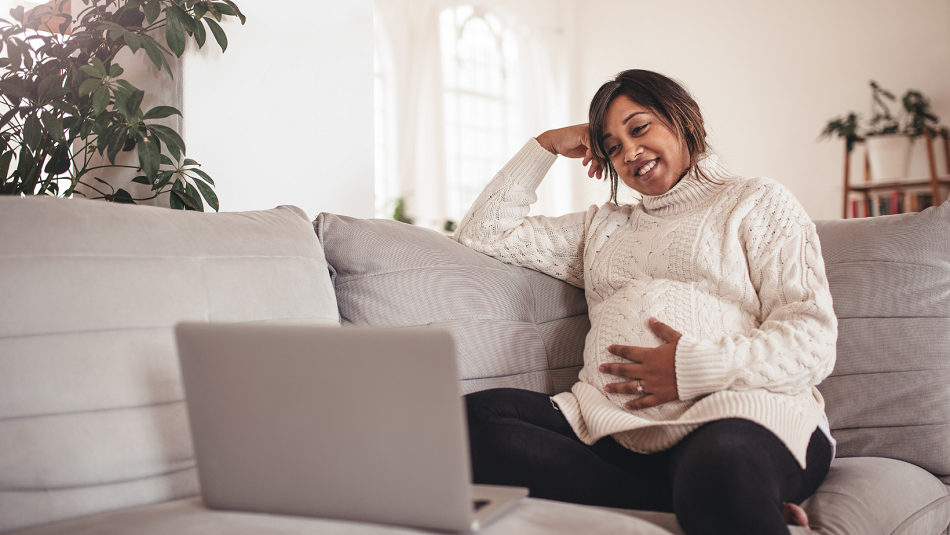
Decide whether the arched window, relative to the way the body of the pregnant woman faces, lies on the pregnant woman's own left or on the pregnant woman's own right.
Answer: on the pregnant woman's own right

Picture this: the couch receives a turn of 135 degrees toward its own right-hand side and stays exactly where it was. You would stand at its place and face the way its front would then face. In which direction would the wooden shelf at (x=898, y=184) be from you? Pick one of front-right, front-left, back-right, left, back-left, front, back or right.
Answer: right

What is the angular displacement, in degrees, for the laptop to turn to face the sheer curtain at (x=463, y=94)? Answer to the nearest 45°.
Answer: approximately 45° to its left

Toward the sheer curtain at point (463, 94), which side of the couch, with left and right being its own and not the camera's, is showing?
back

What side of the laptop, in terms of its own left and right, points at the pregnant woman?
front

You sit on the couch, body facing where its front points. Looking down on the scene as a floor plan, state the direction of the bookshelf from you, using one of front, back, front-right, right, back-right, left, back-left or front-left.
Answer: back-left

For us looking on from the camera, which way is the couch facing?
facing the viewer

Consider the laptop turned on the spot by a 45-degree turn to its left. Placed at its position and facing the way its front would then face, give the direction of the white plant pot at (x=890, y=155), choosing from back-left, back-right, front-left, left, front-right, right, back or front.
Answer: front-right

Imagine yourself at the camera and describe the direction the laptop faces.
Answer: facing away from the viewer and to the right of the viewer

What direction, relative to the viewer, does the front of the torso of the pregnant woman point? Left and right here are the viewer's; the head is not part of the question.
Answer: facing the viewer and to the left of the viewer

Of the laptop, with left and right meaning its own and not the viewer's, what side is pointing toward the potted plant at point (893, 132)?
front

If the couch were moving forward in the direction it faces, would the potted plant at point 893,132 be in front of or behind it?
behind

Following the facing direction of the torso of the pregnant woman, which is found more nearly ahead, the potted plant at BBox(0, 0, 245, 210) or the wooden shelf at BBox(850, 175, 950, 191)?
the potted plant

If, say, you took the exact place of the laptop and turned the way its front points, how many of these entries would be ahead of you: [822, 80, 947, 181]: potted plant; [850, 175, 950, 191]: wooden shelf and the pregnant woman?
3

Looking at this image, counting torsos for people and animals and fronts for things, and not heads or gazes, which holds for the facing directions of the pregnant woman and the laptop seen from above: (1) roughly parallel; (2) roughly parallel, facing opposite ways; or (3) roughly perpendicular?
roughly parallel, facing opposite ways

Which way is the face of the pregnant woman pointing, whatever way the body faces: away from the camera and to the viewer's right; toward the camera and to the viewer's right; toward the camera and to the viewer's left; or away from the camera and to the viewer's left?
toward the camera and to the viewer's left

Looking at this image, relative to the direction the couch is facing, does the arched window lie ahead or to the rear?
to the rear

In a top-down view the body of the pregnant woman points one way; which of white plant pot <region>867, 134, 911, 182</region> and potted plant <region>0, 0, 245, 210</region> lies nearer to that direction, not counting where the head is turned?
the potted plant
